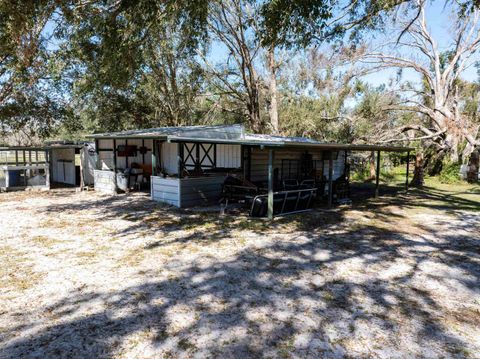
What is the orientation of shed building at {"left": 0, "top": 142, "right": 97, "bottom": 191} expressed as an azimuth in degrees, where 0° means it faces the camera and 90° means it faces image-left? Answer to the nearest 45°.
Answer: approximately 0°

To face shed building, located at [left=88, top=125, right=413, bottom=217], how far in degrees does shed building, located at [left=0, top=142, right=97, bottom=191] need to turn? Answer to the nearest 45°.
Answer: approximately 45° to its left
